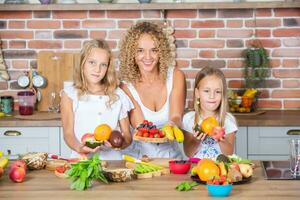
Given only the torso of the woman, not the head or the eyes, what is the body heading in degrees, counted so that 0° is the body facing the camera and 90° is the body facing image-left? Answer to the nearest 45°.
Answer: approximately 0°

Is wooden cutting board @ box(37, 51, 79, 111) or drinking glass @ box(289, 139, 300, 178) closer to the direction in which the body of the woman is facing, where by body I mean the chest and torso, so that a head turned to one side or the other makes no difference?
the drinking glass

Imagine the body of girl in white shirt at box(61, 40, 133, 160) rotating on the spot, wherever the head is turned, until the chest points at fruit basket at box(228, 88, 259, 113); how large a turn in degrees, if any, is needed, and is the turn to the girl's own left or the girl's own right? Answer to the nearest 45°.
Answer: approximately 135° to the girl's own left

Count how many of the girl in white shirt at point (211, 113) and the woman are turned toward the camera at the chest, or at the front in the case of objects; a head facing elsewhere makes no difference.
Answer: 2

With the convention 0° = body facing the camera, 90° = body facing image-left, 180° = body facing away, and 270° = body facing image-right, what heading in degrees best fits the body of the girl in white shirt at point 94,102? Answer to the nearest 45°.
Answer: approximately 0°

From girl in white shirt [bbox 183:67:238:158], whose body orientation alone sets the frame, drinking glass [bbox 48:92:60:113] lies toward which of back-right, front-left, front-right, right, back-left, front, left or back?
back-right
